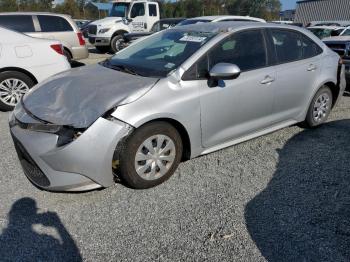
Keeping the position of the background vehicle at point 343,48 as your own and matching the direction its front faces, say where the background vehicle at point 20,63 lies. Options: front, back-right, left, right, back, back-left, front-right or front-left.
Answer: front

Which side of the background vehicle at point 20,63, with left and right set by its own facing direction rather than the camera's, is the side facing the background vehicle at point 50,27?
right

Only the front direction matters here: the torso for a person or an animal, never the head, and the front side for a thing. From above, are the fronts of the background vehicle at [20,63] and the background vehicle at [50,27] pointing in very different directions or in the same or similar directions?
same or similar directions

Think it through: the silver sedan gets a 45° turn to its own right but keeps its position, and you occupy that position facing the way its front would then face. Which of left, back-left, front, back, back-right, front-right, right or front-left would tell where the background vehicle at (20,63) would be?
front-right

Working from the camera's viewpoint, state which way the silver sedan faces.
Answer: facing the viewer and to the left of the viewer

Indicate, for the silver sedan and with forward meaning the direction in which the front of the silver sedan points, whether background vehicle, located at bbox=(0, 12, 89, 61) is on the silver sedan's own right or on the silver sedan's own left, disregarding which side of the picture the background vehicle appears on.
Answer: on the silver sedan's own right

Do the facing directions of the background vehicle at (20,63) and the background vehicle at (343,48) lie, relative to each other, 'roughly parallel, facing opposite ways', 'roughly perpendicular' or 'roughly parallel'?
roughly parallel

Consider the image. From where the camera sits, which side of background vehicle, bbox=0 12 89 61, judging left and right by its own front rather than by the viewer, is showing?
left

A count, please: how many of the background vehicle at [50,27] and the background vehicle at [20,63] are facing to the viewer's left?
2

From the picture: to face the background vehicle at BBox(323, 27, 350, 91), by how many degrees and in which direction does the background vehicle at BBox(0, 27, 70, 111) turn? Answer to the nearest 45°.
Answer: approximately 180°

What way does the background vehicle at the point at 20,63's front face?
to the viewer's left

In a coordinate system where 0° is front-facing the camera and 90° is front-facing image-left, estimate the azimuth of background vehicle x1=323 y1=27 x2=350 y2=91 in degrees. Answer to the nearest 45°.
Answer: approximately 45°

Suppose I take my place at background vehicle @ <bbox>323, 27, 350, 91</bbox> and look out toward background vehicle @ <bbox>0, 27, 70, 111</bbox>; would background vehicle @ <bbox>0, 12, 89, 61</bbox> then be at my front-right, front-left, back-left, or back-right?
front-right

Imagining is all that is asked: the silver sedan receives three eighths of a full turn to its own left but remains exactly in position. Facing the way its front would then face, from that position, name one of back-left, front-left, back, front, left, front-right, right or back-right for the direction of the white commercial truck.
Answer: left

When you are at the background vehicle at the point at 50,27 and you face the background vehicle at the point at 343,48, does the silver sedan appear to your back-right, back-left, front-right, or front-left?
front-right
